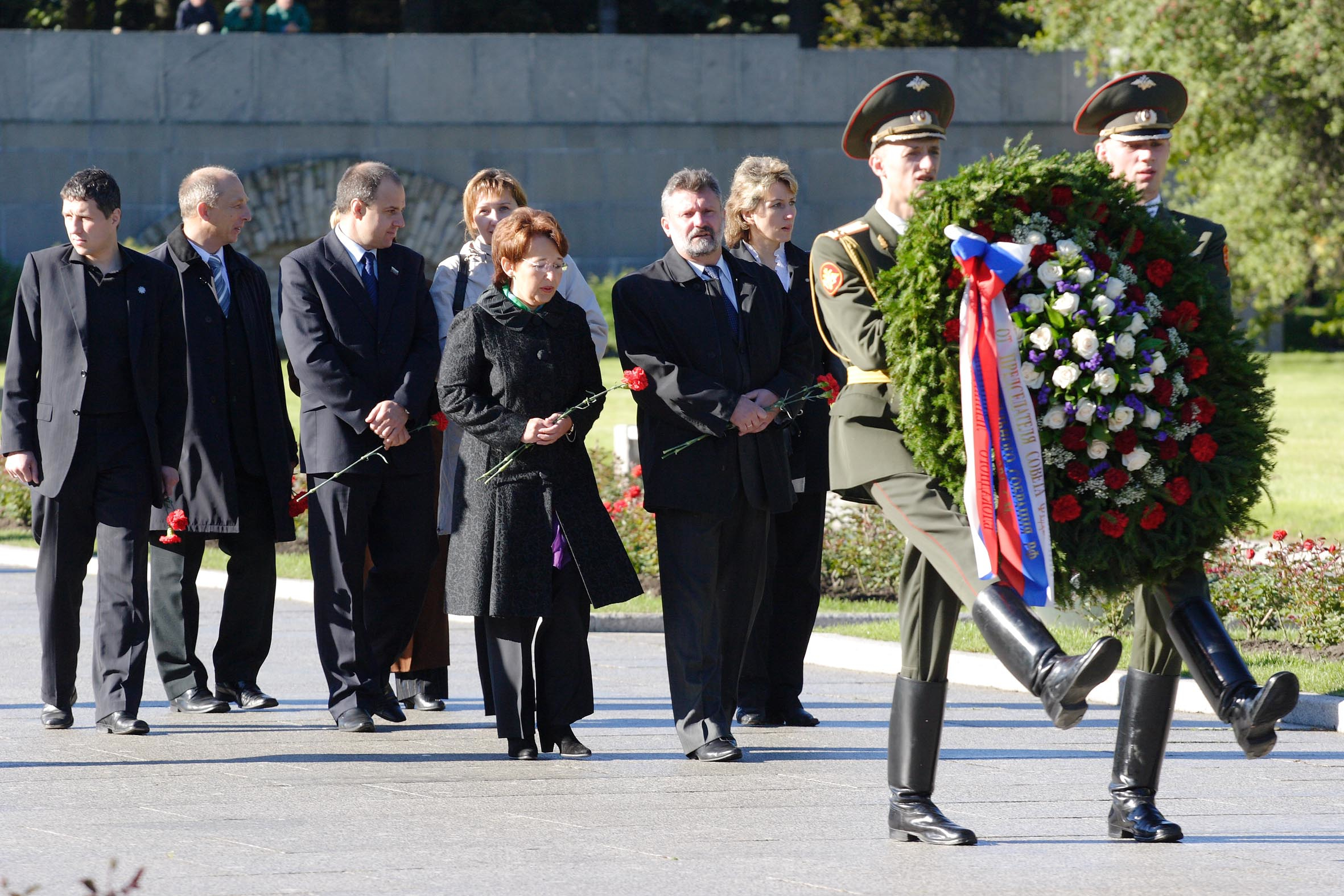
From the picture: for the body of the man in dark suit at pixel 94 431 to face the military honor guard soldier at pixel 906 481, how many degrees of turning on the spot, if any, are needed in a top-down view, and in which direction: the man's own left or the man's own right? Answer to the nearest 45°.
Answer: approximately 45° to the man's own left

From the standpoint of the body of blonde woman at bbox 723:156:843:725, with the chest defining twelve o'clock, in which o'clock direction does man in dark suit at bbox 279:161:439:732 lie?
The man in dark suit is roughly at 4 o'clock from the blonde woman.

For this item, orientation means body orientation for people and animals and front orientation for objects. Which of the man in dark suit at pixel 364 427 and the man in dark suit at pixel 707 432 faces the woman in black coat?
the man in dark suit at pixel 364 427

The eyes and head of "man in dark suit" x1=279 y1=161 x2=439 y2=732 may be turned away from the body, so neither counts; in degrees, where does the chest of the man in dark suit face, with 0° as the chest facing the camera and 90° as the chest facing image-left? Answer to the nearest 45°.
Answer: approximately 315°

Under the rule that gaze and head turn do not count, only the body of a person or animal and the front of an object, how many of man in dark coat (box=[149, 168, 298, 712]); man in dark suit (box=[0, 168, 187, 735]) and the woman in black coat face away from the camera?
0

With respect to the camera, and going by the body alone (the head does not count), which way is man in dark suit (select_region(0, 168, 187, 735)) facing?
toward the camera

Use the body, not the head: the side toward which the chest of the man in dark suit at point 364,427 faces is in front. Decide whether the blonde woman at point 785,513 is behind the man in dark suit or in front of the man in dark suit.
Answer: in front

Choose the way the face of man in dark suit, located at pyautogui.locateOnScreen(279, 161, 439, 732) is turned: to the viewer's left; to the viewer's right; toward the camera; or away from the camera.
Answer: to the viewer's right

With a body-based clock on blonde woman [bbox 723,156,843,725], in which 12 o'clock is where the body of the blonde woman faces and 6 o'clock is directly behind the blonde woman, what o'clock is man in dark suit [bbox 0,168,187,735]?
The man in dark suit is roughly at 4 o'clock from the blonde woman.

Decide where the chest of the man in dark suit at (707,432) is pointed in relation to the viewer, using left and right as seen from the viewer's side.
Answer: facing the viewer and to the right of the viewer

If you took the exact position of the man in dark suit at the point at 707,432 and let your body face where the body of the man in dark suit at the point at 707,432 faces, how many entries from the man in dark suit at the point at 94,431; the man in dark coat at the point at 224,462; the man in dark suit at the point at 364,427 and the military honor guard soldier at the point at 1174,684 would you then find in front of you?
1

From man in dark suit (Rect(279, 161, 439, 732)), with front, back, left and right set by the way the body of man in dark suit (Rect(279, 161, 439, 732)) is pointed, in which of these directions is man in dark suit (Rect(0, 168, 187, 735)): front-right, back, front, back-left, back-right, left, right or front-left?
back-right

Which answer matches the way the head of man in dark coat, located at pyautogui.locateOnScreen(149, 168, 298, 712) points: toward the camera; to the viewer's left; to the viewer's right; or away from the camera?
to the viewer's right

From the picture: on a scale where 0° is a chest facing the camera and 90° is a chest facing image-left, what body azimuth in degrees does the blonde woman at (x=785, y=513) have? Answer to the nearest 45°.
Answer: approximately 315°
